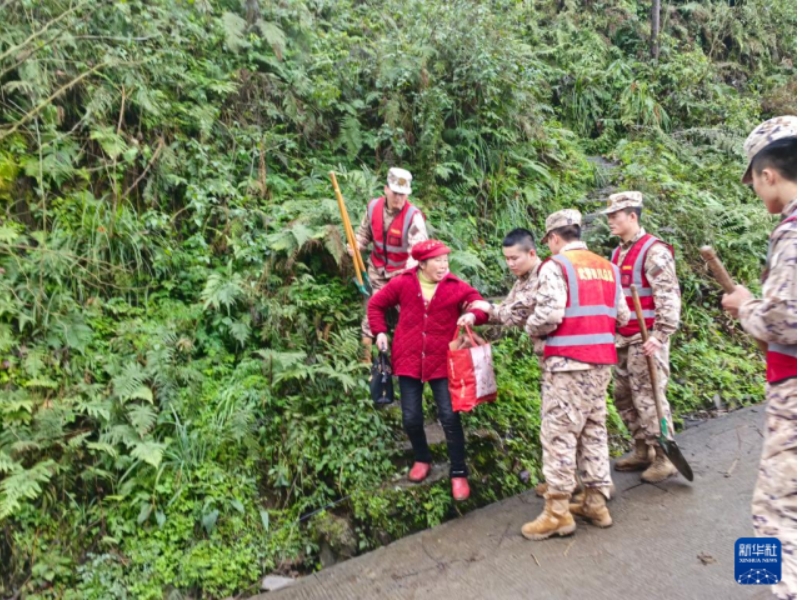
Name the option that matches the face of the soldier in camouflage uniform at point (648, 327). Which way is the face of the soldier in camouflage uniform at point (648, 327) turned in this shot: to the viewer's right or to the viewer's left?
to the viewer's left

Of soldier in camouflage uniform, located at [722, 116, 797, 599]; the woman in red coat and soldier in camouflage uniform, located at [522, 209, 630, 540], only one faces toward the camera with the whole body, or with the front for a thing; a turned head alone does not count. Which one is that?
the woman in red coat

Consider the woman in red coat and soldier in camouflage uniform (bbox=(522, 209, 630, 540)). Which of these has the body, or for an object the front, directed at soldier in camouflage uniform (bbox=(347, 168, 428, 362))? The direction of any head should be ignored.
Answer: soldier in camouflage uniform (bbox=(522, 209, 630, 540))

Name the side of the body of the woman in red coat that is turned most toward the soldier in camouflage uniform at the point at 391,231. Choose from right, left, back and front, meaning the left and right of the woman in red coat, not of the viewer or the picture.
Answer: back

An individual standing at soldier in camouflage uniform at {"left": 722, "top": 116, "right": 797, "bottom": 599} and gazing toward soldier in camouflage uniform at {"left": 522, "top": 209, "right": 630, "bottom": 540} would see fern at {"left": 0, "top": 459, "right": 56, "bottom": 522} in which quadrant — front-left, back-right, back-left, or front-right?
front-left

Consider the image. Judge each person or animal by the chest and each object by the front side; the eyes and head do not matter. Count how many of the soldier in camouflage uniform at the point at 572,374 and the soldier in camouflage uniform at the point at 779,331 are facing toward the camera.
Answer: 0

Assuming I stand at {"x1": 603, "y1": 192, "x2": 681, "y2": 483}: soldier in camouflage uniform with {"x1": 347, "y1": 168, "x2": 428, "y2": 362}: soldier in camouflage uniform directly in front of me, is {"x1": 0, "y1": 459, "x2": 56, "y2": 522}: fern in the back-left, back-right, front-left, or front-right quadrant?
front-left

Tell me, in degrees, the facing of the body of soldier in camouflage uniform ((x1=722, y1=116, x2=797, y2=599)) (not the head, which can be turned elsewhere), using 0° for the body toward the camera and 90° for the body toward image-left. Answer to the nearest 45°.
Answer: approximately 90°

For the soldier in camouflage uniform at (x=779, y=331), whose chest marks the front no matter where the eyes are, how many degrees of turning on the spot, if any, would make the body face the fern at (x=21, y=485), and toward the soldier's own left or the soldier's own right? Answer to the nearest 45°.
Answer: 0° — they already face it

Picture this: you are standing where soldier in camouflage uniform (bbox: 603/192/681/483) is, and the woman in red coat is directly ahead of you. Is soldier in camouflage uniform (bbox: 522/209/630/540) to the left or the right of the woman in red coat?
left

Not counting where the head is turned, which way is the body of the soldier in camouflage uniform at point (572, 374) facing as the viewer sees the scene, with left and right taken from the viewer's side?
facing away from the viewer and to the left of the viewer

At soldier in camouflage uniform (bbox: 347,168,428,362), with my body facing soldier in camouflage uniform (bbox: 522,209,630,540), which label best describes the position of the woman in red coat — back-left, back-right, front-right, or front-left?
front-right

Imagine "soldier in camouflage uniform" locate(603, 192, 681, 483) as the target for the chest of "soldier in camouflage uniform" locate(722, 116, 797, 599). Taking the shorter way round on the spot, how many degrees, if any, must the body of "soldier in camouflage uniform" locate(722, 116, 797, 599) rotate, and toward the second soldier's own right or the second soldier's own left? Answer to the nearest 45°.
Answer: approximately 90° to the second soldier's own right

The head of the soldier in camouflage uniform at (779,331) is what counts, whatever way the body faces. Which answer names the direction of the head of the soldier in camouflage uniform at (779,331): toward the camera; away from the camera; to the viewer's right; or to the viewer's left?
to the viewer's left

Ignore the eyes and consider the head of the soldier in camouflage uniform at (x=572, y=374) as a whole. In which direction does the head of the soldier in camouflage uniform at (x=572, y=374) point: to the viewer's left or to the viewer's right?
to the viewer's left

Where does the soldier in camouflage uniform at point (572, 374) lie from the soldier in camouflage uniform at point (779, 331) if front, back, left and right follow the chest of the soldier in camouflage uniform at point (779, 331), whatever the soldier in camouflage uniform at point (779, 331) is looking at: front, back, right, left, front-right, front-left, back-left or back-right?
front-right

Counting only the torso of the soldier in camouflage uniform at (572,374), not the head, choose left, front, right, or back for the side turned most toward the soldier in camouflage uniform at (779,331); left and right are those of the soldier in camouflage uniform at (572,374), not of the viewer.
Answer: back

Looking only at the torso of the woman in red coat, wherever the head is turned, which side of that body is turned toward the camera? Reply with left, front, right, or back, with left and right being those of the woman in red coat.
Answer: front
